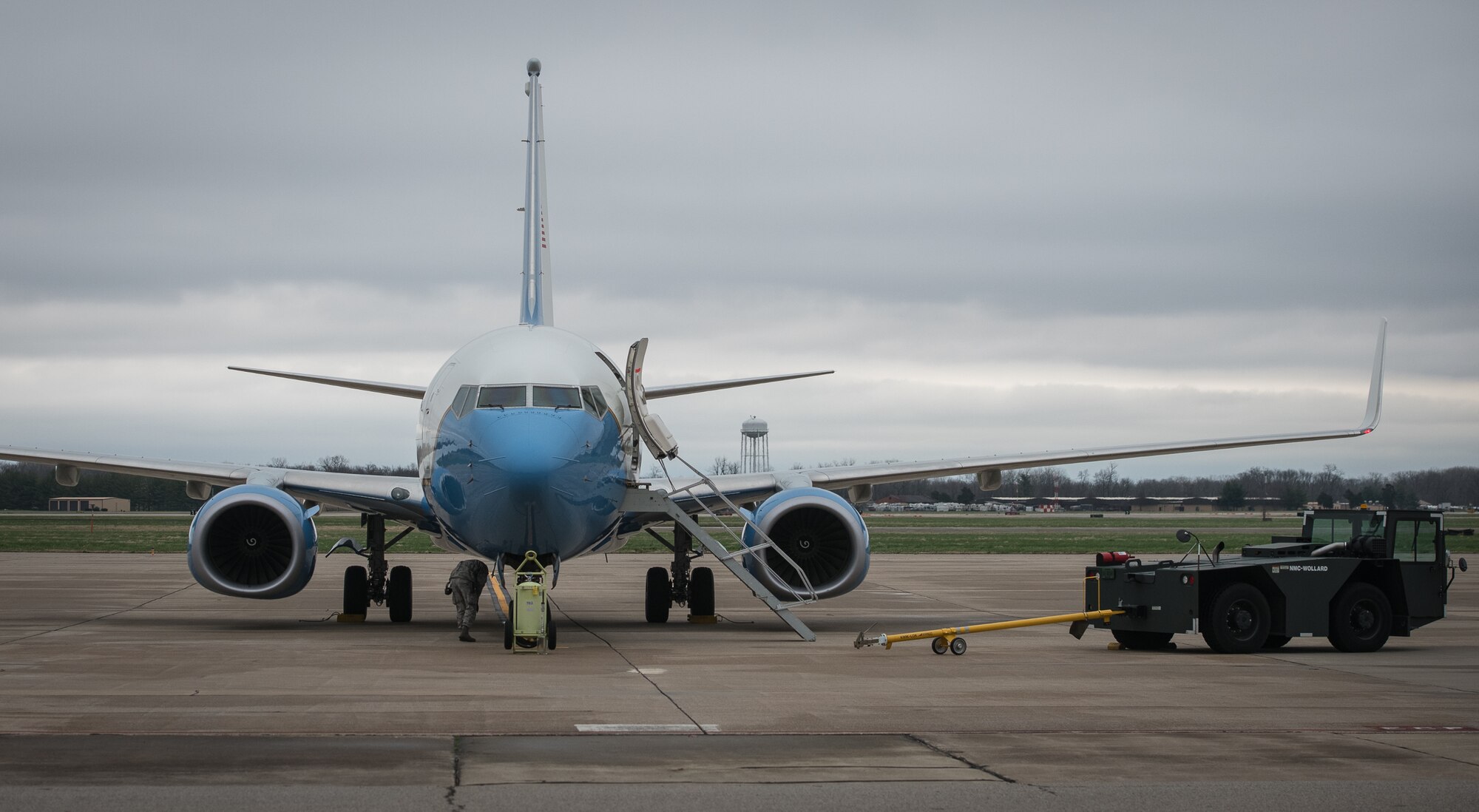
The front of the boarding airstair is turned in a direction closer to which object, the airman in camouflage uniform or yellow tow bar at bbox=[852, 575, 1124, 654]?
the yellow tow bar

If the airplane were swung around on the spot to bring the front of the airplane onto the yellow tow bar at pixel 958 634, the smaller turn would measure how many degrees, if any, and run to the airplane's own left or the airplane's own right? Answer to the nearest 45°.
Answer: approximately 45° to the airplane's own left

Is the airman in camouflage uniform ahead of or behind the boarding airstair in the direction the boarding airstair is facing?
behind

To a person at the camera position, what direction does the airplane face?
facing the viewer

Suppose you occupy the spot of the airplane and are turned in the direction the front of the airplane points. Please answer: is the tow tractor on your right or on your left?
on your left
